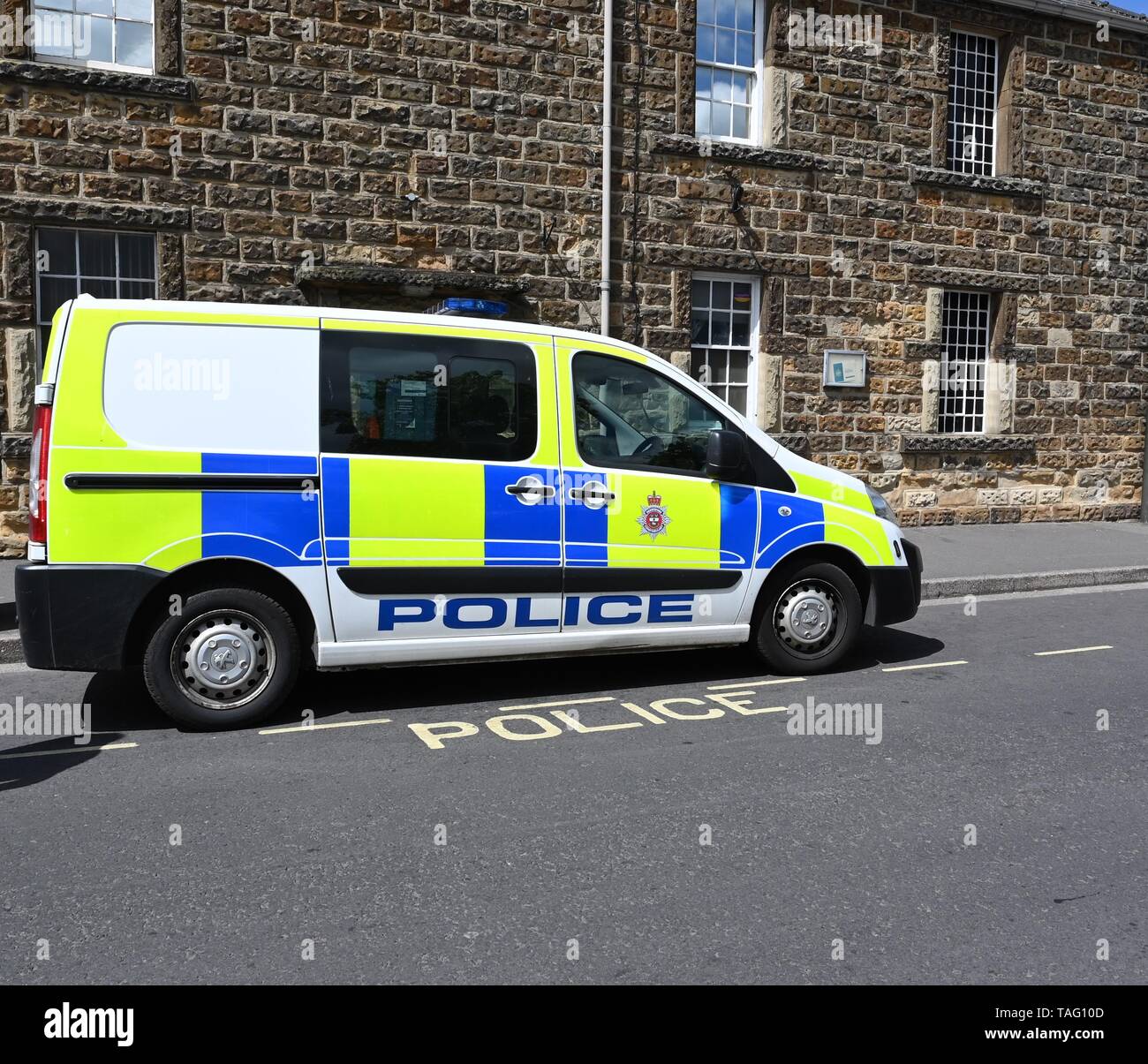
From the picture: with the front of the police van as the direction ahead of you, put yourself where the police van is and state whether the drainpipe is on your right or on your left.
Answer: on your left

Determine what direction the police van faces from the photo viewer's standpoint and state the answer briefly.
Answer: facing to the right of the viewer

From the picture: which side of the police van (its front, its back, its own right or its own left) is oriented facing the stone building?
left
